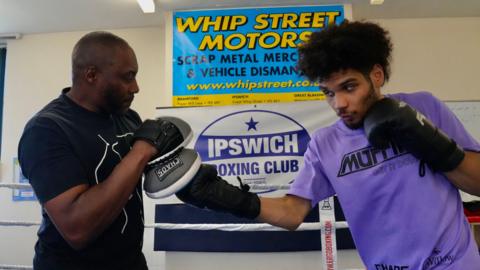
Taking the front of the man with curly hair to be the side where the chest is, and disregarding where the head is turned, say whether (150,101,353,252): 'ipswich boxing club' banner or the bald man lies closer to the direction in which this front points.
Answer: the bald man

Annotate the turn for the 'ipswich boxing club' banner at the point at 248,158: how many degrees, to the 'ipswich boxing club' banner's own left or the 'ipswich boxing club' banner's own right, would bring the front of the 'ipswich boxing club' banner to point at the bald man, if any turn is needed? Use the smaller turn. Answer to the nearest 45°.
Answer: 0° — it already faces them

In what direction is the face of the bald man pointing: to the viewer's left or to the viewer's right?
to the viewer's right

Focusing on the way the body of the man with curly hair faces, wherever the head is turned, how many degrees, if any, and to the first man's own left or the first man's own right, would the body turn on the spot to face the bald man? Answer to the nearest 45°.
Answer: approximately 45° to the first man's own right

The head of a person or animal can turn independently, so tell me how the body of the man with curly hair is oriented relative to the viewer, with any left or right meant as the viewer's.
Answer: facing the viewer and to the left of the viewer

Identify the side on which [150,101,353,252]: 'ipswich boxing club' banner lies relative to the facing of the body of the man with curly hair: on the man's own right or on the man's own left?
on the man's own right

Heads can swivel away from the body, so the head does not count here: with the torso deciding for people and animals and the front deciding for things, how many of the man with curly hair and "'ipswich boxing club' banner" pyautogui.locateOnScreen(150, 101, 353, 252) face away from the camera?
0

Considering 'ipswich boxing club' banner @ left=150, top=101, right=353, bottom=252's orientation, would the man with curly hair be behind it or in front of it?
in front

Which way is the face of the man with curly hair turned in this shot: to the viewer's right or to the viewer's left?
to the viewer's left

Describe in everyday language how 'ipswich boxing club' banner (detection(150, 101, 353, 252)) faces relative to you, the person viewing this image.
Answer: facing the viewer
